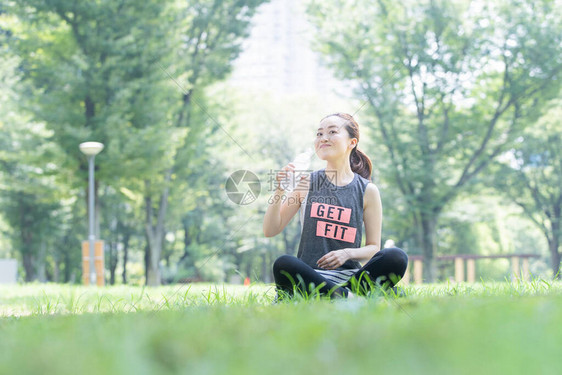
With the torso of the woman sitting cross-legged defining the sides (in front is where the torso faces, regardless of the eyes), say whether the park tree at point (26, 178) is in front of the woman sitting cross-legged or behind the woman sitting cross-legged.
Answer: behind

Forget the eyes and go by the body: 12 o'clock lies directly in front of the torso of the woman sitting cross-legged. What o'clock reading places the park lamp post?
The park lamp post is roughly at 5 o'clock from the woman sitting cross-legged.

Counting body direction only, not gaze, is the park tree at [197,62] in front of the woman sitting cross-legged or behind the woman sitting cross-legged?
behind

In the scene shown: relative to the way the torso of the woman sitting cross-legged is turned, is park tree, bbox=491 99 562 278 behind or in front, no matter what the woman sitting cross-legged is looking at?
behind

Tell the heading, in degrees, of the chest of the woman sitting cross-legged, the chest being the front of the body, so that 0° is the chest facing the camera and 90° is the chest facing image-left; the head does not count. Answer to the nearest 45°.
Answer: approximately 0°

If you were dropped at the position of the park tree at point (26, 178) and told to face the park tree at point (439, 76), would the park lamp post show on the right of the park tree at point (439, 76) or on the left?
right

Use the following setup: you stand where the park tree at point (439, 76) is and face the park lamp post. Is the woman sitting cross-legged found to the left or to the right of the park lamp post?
left
